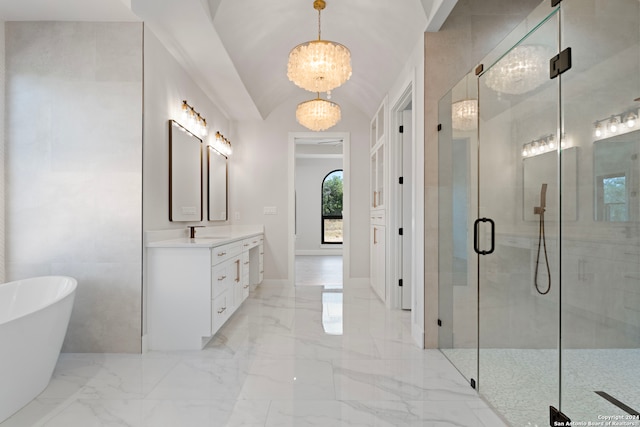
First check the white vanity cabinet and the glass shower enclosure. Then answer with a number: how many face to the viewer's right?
1

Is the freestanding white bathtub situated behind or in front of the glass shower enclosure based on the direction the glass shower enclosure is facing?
in front

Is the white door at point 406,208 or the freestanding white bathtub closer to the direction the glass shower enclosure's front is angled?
the freestanding white bathtub

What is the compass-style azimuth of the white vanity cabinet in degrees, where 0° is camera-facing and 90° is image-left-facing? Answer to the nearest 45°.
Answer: approximately 270°

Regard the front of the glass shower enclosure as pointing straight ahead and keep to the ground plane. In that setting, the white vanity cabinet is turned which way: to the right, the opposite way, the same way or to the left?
the opposite way

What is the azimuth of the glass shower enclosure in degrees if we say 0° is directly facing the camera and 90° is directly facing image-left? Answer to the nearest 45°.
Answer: approximately 45°

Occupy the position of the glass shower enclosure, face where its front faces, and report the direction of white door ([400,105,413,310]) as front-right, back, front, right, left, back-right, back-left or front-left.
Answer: right

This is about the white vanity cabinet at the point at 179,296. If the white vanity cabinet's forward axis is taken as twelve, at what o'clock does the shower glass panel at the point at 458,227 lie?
The shower glass panel is roughly at 1 o'clock from the white vanity cabinet.

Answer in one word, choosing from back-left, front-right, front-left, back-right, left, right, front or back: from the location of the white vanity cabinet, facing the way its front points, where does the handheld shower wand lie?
front-right

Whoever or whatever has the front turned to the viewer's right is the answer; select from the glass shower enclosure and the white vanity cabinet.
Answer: the white vanity cabinet

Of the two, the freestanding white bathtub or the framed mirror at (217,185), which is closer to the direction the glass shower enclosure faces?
the freestanding white bathtub
